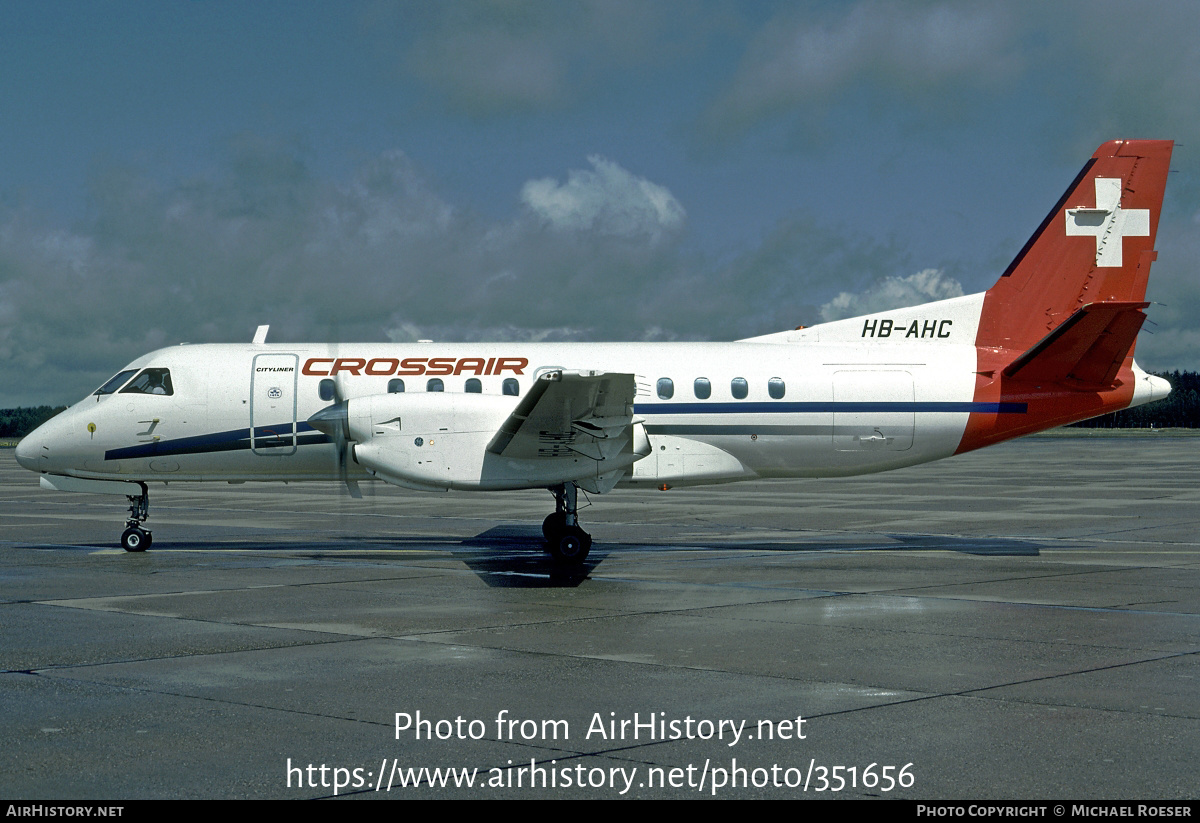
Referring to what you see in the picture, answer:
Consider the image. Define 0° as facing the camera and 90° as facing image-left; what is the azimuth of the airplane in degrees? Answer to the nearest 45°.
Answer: approximately 90°
